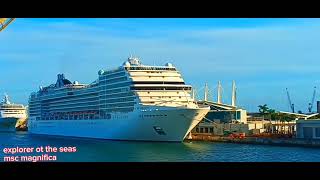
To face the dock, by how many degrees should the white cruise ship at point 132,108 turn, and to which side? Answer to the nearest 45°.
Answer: approximately 45° to its left

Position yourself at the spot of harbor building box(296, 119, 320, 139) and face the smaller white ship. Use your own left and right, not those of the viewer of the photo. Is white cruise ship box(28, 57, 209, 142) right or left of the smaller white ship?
left

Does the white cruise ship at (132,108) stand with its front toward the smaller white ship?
no

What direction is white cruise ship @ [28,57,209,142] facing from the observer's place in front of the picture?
facing the viewer and to the right of the viewer

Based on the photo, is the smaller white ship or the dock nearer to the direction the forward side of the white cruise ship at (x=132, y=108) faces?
the dock

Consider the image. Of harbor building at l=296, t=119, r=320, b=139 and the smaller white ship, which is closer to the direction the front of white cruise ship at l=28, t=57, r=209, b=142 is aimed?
the harbor building

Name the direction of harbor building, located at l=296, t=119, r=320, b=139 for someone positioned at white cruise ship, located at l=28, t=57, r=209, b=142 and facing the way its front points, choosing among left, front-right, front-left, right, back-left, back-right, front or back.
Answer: front-left

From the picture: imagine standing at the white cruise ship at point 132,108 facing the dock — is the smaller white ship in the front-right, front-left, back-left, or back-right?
back-left
